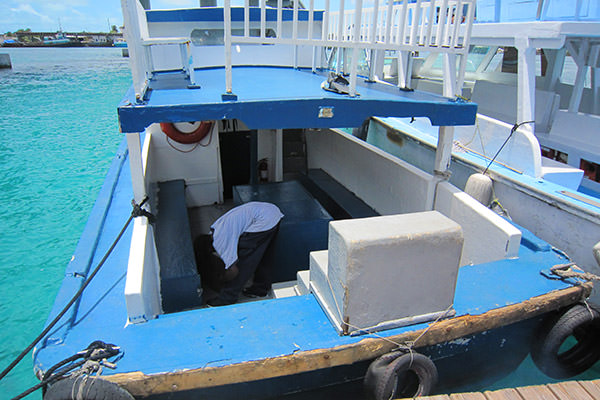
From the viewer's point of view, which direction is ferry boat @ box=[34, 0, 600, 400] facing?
away from the camera

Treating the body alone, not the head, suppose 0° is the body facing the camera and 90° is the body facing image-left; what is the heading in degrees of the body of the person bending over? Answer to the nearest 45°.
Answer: approximately 90°

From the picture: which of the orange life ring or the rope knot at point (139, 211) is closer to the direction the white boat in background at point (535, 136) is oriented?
the orange life ring

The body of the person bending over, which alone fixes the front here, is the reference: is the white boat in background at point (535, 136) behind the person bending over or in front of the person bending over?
behind

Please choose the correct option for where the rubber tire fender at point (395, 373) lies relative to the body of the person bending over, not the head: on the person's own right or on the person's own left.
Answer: on the person's own left

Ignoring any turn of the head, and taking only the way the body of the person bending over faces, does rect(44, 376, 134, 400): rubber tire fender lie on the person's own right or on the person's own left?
on the person's own left

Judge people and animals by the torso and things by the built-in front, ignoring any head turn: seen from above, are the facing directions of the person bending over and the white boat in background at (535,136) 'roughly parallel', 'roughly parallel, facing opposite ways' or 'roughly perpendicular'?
roughly perpendicular

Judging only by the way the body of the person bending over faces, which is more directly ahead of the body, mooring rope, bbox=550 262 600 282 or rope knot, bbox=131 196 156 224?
the rope knot

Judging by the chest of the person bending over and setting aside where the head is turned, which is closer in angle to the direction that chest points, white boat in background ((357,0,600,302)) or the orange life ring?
the orange life ring

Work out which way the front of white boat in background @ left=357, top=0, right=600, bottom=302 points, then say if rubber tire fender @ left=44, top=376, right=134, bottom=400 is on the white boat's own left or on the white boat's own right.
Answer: on the white boat's own left
